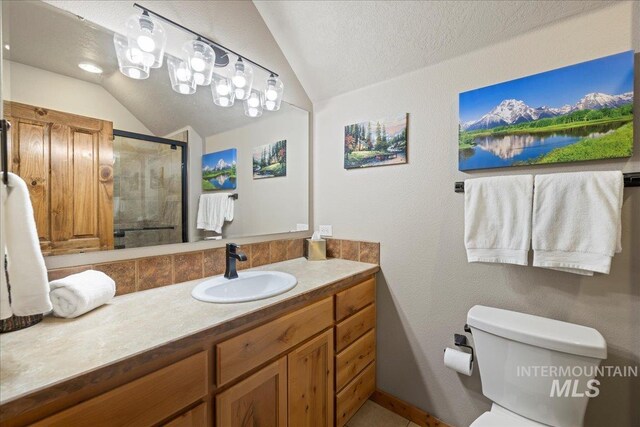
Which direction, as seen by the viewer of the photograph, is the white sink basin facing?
facing the viewer and to the right of the viewer

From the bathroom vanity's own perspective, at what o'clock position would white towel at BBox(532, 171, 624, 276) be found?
The white towel is roughly at 11 o'clock from the bathroom vanity.

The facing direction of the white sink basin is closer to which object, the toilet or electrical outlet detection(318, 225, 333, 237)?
the toilet

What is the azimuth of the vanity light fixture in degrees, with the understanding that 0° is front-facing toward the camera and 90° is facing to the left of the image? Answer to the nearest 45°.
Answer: approximately 315°

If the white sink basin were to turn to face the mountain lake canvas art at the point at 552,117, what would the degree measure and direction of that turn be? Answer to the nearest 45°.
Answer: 0° — it already faces it

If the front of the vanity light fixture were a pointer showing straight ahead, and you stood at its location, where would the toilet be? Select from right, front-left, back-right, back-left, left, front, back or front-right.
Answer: front

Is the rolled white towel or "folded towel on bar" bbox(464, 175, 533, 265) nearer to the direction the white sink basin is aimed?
the folded towel on bar

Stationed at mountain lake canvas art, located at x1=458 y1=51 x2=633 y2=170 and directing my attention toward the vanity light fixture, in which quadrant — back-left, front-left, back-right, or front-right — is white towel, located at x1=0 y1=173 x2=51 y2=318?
front-left

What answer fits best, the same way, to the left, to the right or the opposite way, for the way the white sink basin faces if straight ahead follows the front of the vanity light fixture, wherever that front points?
the same way

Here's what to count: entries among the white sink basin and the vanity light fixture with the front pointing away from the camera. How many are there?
0

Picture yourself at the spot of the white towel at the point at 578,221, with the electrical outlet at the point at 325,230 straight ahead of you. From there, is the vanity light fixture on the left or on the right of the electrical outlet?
left
